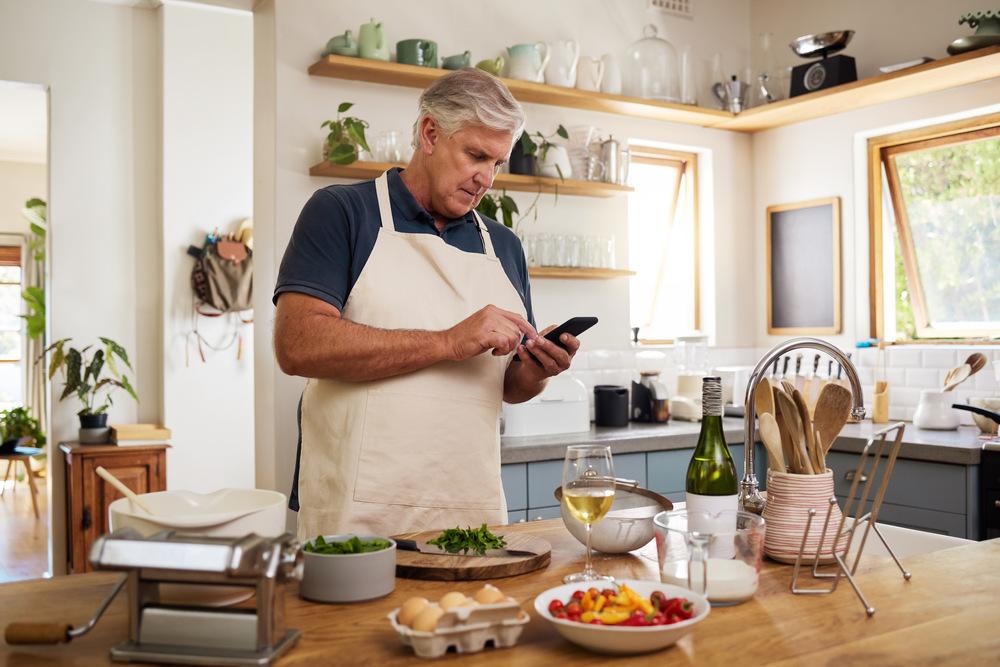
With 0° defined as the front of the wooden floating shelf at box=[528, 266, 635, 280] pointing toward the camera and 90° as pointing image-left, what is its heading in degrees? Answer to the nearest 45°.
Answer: approximately 315°

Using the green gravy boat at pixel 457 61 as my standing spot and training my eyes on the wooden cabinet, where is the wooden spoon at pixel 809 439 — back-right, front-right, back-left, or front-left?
back-left

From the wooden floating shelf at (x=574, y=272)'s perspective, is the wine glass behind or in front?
in front

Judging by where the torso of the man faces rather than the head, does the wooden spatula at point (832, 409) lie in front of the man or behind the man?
in front

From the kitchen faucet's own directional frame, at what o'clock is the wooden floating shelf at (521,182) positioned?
The wooden floating shelf is roughly at 8 o'clock from the kitchen faucet.

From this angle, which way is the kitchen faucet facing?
to the viewer's right

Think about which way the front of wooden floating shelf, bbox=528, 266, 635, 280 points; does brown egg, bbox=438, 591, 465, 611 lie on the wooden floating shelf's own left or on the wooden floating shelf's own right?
on the wooden floating shelf's own right

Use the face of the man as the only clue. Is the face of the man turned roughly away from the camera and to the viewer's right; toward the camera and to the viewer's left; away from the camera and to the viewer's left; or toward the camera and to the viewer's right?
toward the camera and to the viewer's right

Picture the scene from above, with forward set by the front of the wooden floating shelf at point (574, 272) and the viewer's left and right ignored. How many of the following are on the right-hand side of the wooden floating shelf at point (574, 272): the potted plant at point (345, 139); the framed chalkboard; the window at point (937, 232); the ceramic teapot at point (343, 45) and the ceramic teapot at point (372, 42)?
3

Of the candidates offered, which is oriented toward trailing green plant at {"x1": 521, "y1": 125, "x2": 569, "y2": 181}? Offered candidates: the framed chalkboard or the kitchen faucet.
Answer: the framed chalkboard
